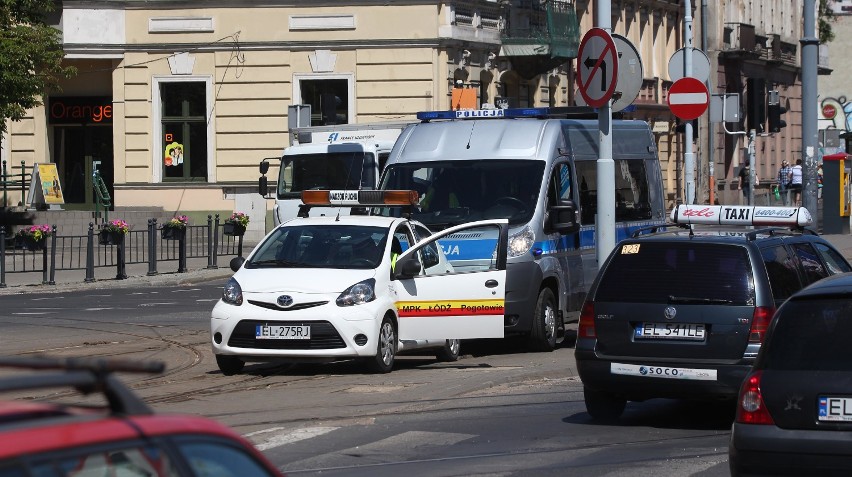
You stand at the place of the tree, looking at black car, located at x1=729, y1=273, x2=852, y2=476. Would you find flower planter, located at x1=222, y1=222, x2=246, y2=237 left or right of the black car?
left

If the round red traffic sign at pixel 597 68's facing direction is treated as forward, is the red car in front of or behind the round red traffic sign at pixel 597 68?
in front

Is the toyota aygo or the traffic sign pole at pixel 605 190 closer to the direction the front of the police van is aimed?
the toyota aygo

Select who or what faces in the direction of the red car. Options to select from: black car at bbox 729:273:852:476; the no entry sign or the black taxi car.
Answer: the no entry sign

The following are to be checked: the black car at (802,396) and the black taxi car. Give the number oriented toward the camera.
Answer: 0

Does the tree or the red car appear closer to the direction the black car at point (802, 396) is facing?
the tree

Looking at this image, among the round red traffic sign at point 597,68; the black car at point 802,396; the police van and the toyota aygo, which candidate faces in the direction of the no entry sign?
the black car

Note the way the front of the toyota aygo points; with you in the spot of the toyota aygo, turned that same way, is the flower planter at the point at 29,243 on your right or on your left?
on your right

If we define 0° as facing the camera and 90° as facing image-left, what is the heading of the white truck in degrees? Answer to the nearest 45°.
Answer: approximately 45°

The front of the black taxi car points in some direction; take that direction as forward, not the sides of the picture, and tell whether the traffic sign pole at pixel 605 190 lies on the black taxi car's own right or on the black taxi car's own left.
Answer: on the black taxi car's own left

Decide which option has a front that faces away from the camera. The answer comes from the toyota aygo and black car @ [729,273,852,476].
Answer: the black car

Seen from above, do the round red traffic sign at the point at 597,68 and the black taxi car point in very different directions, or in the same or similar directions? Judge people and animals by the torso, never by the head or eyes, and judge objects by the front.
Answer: very different directions

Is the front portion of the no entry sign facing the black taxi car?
yes

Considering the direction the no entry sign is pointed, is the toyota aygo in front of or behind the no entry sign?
in front

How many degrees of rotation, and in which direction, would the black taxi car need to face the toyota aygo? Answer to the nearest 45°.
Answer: approximately 90° to its left

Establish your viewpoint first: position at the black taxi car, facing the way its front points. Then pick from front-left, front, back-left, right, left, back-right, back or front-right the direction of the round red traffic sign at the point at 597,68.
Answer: front-left

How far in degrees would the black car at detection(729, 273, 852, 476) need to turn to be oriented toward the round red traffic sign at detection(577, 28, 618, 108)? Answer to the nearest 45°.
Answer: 0° — it already faces it

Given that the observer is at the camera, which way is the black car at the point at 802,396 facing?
facing away from the viewer

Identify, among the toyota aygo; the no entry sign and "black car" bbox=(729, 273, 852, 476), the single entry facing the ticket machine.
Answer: the black car
